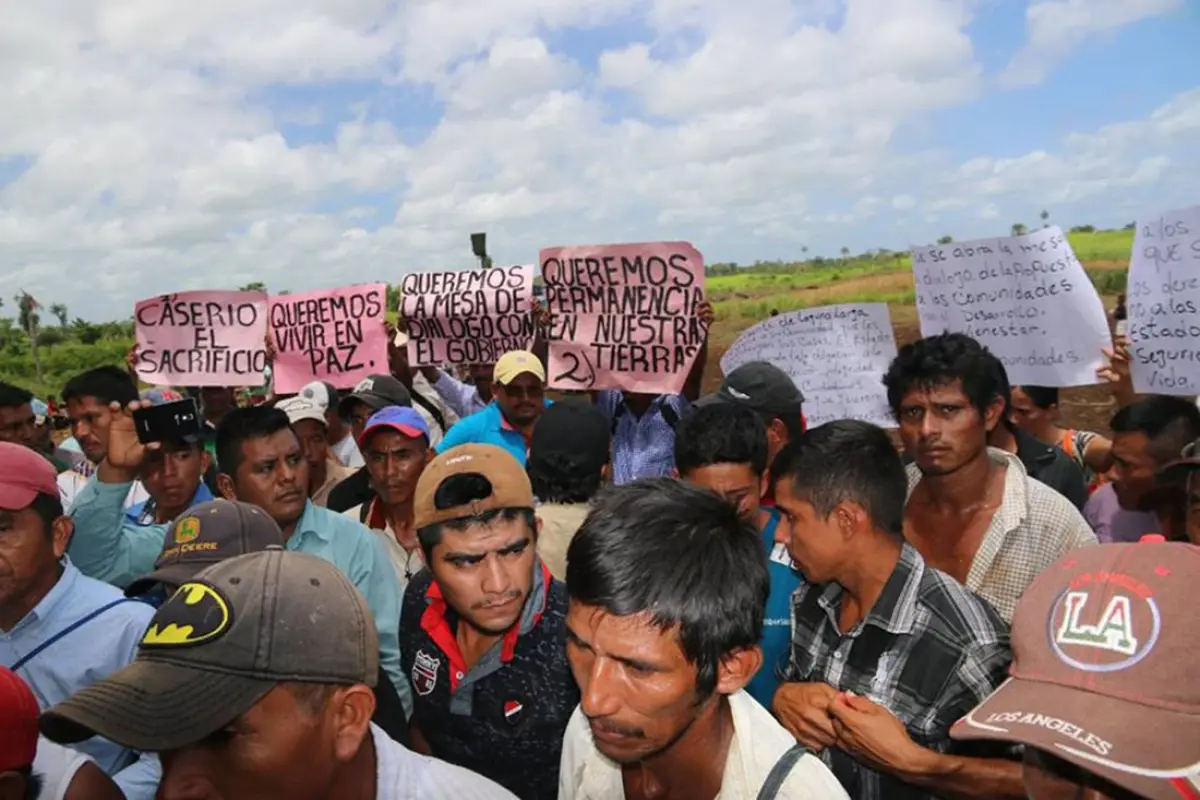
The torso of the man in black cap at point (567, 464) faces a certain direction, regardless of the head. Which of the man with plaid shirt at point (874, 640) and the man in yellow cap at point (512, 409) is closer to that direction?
the man in yellow cap

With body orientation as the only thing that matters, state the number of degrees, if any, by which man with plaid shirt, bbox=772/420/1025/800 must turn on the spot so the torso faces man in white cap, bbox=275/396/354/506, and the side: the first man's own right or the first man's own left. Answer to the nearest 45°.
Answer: approximately 90° to the first man's own right

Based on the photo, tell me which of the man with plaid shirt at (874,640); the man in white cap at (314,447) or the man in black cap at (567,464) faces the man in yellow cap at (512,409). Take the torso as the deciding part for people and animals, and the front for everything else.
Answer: the man in black cap at (567,464)

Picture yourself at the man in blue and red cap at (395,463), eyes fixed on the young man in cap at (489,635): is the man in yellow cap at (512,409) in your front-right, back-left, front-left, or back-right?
back-left

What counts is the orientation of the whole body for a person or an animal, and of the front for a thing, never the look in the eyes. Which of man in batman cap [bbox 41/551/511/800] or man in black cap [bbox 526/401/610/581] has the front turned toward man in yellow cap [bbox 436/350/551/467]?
man in black cap [bbox 526/401/610/581]

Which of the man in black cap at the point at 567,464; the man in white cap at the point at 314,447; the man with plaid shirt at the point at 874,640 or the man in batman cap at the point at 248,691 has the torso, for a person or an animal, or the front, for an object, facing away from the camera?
the man in black cap at the point at 567,464

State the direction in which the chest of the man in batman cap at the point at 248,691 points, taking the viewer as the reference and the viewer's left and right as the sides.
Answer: facing the viewer and to the left of the viewer

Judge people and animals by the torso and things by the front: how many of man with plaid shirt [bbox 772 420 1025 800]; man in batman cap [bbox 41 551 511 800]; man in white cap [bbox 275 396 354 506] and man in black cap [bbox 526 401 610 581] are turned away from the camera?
1

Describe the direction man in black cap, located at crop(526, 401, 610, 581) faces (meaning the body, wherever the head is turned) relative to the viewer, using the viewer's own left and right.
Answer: facing away from the viewer

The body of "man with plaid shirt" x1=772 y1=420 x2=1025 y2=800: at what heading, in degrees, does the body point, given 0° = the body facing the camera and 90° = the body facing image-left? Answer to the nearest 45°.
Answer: approximately 45°

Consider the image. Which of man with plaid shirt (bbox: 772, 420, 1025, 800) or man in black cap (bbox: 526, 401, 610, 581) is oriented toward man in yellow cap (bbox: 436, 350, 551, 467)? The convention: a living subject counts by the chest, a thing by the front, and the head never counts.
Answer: man in black cap (bbox: 526, 401, 610, 581)

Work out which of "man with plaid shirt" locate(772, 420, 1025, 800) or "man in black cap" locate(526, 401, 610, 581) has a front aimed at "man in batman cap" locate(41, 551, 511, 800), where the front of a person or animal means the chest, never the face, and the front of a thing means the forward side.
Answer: the man with plaid shirt

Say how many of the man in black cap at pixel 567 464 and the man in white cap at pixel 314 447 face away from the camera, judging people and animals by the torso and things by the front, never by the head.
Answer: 1

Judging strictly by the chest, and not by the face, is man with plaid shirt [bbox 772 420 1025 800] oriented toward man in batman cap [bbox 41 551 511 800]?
yes

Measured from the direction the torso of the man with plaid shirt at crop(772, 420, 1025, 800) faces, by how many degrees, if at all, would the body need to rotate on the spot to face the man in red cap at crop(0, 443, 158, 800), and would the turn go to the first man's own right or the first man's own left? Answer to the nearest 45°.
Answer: approximately 45° to the first man's own right
